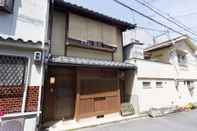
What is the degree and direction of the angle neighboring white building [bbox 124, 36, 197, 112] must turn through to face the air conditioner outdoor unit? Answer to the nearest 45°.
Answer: approximately 90° to its right

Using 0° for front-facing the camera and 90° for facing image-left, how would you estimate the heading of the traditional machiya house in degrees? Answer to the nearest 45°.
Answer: approximately 315°

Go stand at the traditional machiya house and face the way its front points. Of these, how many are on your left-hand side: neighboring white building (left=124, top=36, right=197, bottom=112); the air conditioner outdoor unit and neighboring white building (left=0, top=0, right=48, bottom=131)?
1

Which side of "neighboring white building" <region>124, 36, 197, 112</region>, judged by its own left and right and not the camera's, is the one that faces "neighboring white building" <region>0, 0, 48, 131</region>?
right

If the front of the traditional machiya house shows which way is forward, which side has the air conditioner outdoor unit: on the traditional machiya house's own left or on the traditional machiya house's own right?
on the traditional machiya house's own right

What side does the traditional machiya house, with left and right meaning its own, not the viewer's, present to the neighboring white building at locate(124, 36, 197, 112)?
left

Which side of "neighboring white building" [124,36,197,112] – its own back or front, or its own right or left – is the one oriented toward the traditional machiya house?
right

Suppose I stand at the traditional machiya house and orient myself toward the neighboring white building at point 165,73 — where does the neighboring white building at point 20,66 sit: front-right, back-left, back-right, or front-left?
back-right
